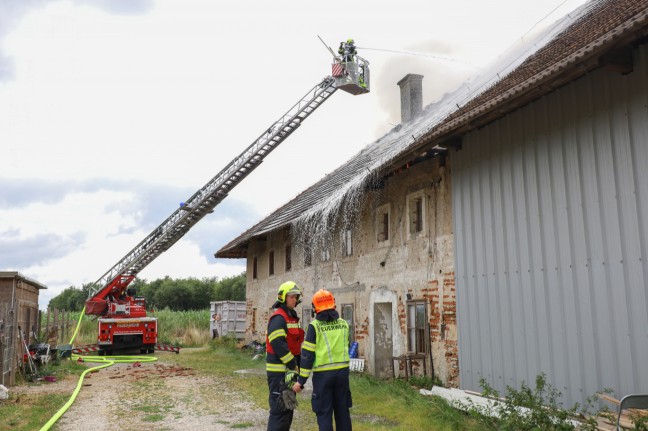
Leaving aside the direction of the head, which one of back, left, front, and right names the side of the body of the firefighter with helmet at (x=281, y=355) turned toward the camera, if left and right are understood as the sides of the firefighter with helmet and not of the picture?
right

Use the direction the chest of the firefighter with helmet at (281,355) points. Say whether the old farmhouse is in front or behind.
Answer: in front

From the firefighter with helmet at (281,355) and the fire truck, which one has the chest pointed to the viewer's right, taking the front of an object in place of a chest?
the firefighter with helmet

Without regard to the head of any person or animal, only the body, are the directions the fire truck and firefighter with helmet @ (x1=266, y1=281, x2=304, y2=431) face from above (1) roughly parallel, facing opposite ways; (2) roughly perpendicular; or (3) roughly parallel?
roughly perpendicular

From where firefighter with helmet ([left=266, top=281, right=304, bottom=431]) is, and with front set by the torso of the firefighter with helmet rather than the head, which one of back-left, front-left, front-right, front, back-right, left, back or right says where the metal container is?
left
